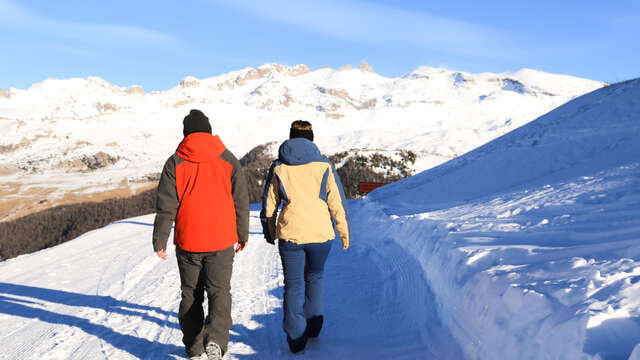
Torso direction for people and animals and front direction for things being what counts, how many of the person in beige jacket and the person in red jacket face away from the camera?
2

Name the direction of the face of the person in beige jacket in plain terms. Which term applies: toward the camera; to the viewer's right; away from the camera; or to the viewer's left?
away from the camera

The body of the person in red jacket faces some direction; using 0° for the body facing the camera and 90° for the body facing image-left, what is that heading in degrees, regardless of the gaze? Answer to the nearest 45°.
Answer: approximately 180°

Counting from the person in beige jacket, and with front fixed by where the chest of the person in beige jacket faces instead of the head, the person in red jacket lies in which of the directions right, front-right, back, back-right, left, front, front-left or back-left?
left

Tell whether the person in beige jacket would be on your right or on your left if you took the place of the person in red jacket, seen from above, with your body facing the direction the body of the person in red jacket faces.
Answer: on your right

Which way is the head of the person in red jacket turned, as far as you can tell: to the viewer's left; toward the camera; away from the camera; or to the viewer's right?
away from the camera

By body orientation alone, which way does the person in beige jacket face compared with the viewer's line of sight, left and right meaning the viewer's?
facing away from the viewer
